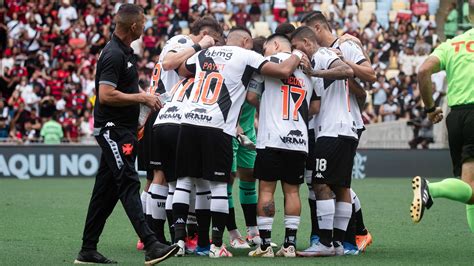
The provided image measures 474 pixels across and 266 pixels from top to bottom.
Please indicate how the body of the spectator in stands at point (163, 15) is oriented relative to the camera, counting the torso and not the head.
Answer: toward the camera

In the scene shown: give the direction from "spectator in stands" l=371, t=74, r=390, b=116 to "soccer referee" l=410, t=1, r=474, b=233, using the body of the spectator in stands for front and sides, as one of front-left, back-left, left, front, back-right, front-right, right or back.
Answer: front

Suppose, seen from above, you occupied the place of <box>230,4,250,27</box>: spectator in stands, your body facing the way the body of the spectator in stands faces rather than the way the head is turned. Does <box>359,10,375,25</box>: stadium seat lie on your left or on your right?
on your left

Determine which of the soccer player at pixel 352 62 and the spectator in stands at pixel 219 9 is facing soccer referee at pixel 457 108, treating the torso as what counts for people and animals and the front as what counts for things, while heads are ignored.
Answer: the spectator in stands

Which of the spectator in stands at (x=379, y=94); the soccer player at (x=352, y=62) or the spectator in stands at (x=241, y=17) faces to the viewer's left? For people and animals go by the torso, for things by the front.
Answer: the soccer player

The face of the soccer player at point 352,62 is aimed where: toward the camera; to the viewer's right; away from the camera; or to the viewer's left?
to the viewer's left

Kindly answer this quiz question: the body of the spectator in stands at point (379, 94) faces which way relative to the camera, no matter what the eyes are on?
toward the camera

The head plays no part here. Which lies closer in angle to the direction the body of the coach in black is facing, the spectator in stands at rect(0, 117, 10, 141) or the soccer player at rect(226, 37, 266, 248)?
the soccer player

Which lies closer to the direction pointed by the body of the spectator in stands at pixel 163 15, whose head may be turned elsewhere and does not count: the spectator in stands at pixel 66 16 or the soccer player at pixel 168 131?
the soccer player

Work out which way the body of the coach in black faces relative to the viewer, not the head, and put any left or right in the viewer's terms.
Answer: facing to the right of the viewer

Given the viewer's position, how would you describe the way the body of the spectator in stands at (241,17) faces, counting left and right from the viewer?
facing the viewer

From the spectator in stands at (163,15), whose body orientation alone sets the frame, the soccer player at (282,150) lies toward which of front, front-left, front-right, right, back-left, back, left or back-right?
front

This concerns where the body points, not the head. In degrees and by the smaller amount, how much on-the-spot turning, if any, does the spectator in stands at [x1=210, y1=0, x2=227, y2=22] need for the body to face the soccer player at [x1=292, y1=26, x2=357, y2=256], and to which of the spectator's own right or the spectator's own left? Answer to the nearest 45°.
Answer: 0° — they already face them

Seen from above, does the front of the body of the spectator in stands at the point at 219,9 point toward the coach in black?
yes
